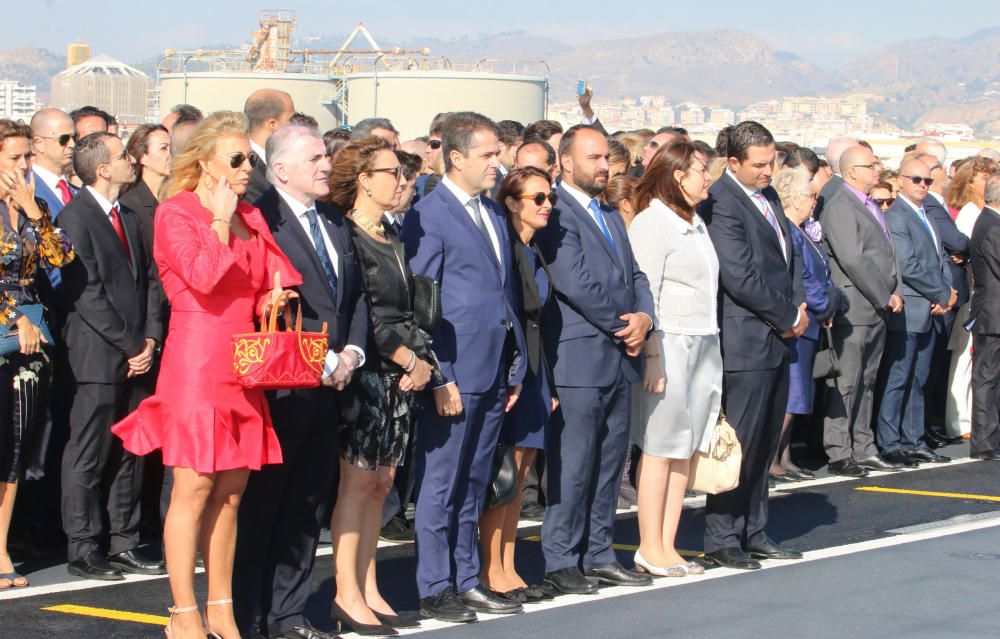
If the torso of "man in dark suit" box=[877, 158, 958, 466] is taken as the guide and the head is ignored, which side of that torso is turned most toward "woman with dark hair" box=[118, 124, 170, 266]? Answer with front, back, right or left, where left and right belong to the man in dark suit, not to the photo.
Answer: right

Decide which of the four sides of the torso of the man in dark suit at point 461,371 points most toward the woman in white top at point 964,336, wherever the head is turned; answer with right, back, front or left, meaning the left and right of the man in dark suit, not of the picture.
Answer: left

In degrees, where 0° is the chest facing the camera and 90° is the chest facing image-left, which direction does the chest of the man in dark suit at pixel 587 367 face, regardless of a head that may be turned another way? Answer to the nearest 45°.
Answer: approximately 315°

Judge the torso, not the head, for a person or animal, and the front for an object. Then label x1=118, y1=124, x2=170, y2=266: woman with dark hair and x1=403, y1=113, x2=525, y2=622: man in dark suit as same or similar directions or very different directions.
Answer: same or similar directions

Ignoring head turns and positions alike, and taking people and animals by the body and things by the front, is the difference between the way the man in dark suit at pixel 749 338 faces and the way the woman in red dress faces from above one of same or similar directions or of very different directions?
same or similar directions

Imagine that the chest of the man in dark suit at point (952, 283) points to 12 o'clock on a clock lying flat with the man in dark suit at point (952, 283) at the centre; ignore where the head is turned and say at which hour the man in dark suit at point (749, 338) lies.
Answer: the man in dark suit at point (749, 338) is roughly at 2 o'clock from the man in dark suit at point (952, 283).

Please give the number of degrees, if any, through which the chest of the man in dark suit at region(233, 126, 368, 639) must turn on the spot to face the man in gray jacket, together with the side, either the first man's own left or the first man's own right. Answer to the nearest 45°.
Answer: approximately 90° to the first man's own left

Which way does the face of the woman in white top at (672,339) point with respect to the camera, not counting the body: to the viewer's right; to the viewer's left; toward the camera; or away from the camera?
to the viewer's right

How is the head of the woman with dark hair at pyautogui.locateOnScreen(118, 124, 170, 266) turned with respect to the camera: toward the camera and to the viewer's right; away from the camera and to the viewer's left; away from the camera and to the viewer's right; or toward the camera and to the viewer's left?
toward the camera and to the viewer's right

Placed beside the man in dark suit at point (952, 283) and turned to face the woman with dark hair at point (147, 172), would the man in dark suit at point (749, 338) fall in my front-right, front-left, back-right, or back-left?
front-left

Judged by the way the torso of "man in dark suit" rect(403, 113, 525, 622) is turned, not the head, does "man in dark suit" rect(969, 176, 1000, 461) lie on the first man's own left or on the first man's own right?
on the first man's own left

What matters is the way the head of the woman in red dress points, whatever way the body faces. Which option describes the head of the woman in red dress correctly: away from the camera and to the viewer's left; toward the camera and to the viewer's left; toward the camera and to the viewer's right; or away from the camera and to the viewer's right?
toward the camera and to the viewer's right

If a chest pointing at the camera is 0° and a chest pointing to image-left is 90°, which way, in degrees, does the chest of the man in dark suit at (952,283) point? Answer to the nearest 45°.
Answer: approximately 315°

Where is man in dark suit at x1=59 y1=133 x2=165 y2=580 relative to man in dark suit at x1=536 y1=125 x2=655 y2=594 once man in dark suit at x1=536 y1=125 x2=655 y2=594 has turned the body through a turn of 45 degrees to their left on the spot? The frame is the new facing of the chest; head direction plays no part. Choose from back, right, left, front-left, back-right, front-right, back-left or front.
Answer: back
